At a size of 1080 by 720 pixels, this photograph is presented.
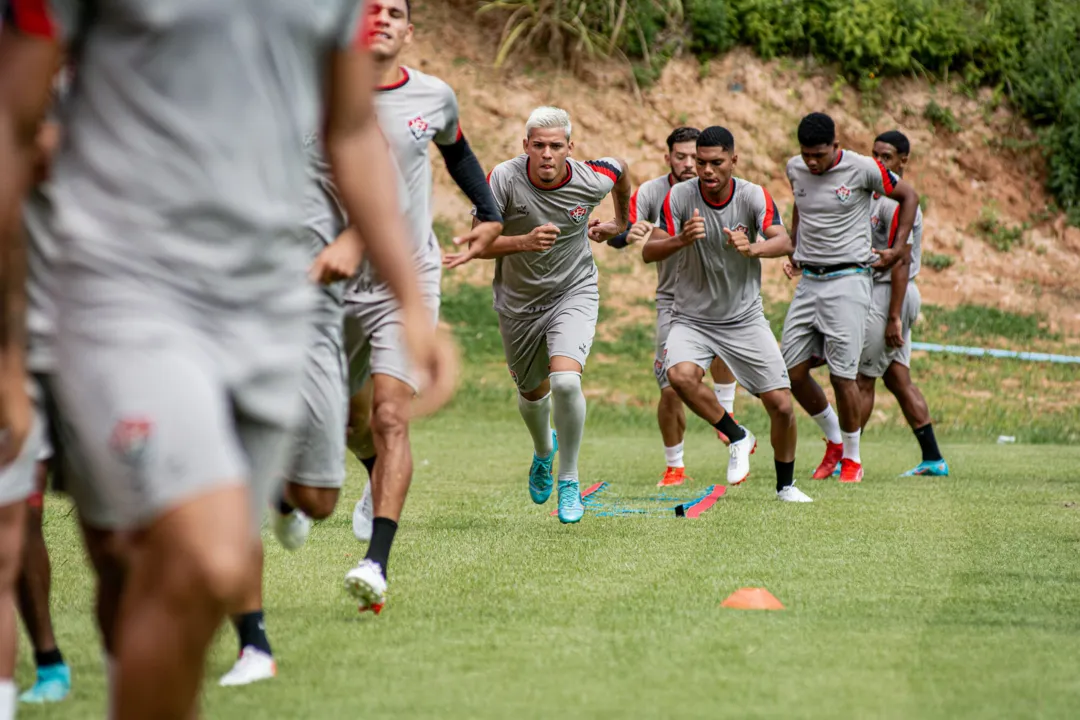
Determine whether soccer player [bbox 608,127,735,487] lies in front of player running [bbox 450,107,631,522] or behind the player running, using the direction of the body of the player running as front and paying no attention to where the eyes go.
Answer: behind

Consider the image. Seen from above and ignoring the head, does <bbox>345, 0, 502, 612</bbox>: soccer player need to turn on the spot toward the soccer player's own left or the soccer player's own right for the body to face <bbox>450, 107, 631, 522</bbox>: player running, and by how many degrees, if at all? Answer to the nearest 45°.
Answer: approximately 180°

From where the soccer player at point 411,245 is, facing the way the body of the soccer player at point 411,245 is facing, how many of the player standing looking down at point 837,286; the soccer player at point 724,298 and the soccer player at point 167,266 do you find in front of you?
1

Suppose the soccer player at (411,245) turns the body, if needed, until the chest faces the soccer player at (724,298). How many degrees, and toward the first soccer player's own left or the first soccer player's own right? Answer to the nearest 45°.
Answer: approximately 135° to the first soccer player's own left

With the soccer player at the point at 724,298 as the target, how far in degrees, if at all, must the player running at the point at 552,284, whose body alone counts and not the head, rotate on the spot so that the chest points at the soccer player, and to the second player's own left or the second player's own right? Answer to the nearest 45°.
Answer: approximately 135° to the second player's own left

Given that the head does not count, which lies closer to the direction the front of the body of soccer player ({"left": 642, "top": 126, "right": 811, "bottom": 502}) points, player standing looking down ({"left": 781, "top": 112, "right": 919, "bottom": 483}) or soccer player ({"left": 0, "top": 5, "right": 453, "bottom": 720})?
the soccer player

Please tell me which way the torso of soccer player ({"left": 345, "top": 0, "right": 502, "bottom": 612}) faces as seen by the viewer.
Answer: toward the camera

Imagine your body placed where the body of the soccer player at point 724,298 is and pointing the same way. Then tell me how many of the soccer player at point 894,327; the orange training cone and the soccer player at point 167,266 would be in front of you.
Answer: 2

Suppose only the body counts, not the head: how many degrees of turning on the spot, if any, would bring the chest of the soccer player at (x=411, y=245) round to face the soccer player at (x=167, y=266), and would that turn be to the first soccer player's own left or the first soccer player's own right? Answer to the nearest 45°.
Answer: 0° — they already face them

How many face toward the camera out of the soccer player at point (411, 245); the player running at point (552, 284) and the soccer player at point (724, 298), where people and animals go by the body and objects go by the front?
3

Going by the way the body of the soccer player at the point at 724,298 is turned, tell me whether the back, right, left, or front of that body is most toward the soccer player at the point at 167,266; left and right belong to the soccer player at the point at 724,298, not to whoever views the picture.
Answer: front

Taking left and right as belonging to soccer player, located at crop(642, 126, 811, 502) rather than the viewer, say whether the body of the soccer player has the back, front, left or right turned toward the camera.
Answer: front
